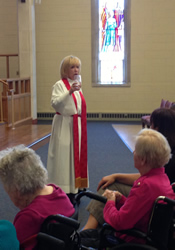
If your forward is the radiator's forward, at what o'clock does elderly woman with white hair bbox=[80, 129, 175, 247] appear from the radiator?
The elderly woman with white hair is roughly at 12 o'clock from the radiator.

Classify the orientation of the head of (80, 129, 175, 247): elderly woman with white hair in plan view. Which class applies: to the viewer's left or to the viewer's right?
to the viewer's left

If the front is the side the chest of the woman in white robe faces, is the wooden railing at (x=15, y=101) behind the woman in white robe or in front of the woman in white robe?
behind

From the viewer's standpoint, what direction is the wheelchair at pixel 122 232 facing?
to the viewer's left

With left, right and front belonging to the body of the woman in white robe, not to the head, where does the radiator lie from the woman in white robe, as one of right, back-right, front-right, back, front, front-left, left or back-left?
back-left

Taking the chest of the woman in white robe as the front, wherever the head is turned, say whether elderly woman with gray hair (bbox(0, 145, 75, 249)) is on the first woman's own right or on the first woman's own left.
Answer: on the first woman's own right

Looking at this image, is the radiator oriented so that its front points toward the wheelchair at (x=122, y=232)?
yes

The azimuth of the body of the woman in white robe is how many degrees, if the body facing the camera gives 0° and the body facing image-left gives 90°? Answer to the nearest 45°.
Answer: approximately 315°
